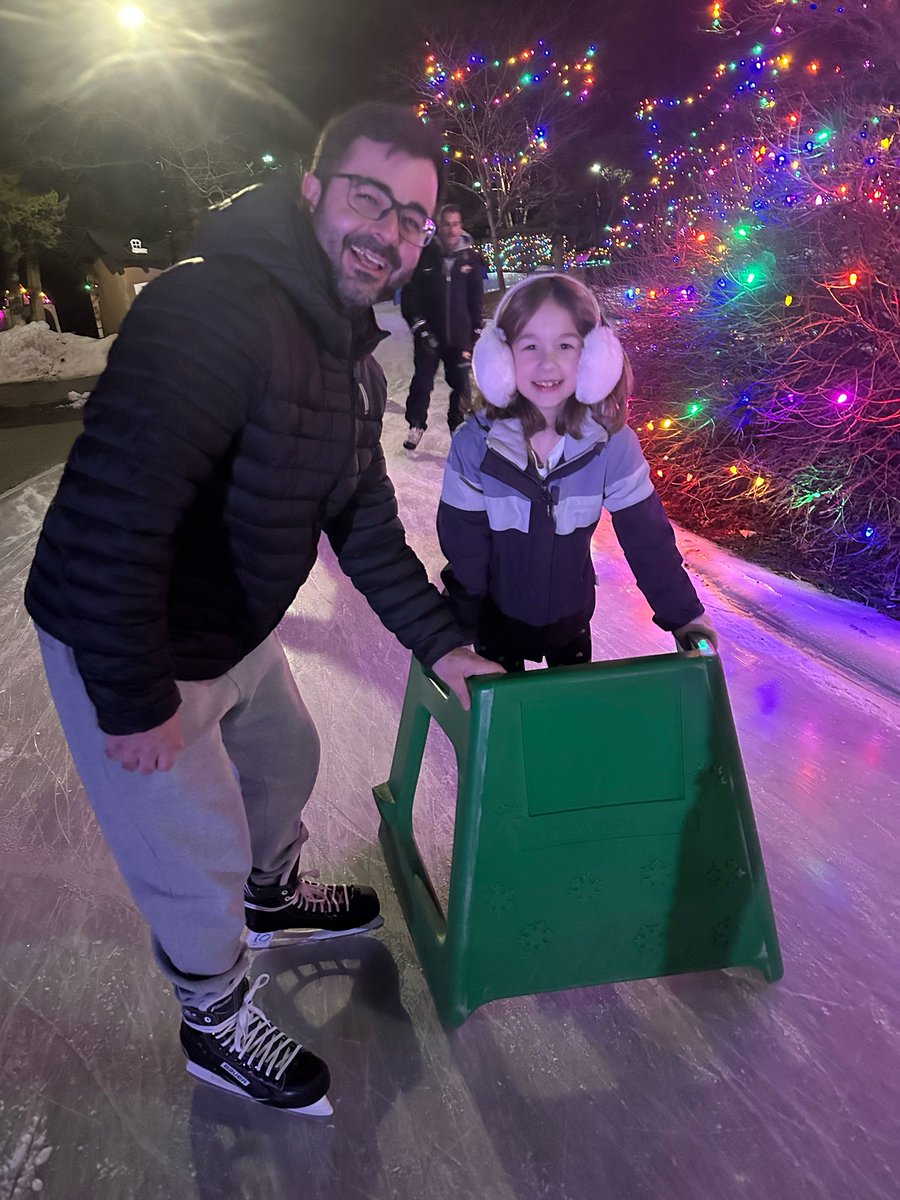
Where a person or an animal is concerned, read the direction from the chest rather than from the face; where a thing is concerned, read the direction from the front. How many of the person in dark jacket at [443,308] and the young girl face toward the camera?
2

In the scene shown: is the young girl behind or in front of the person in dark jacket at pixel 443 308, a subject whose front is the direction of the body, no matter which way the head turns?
in front

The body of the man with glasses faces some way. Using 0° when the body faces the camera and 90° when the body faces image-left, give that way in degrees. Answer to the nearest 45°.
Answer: approximately 315°

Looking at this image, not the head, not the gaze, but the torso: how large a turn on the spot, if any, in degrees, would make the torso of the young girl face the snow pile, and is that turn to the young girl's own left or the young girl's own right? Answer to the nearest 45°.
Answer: approximately 135° to the young girl's own right

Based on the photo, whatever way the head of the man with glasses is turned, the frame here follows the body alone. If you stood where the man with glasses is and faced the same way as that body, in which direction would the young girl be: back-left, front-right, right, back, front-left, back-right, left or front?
left

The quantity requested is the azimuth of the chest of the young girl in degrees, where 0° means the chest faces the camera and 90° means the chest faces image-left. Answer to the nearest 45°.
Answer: approximately 0°

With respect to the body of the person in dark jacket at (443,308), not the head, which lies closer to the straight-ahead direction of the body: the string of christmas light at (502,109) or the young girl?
the young girl

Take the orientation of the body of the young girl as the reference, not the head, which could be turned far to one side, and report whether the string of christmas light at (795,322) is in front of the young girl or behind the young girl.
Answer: behind

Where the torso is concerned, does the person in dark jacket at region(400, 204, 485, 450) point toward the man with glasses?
yes

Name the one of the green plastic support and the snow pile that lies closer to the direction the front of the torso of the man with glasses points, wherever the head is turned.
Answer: the green plastic support
